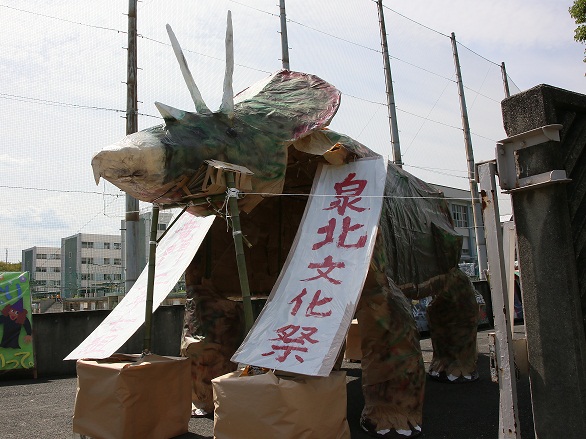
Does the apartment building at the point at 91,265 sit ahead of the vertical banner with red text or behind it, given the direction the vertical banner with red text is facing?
behind

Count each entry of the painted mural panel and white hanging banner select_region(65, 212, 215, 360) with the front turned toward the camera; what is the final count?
1

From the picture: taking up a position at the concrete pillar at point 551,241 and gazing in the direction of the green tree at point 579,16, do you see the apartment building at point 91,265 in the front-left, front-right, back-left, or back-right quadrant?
front-left

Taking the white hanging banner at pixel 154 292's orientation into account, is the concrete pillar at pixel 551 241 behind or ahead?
behind

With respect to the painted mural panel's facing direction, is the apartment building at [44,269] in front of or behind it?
behind

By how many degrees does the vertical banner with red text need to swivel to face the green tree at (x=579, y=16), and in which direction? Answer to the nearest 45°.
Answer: approximately 135° to its left

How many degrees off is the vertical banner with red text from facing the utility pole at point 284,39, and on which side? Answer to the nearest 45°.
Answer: approximately 180°

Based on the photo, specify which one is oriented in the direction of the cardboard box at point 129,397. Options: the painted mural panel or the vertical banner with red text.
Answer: the painted mural panel

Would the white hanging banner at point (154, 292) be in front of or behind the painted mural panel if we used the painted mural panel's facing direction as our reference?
in front

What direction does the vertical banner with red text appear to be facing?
toward the camera

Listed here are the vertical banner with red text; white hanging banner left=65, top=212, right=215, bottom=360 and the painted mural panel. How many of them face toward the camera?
2
